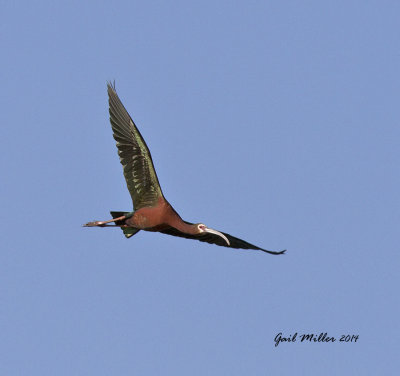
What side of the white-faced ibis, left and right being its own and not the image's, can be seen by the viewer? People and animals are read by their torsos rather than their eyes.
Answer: right
